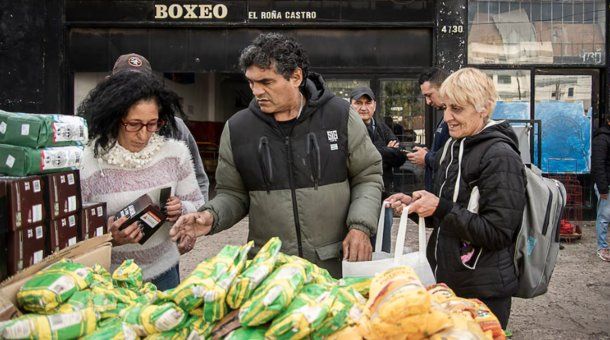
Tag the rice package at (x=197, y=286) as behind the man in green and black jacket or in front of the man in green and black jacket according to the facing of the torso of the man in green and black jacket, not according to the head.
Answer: in front

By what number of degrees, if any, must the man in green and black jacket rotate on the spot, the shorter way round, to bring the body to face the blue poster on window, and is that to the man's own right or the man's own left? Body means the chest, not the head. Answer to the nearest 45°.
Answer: approximately 135° to the man's own left

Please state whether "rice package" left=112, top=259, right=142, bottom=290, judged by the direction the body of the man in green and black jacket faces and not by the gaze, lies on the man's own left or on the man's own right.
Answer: on the man's own right

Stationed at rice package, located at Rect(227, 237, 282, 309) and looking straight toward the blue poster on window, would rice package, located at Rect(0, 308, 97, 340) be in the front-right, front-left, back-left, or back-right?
back-left

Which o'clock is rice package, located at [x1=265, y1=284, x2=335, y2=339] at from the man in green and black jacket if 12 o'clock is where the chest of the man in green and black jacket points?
The rice package is roughly at 12 o'clock from the man in green and black jacket.

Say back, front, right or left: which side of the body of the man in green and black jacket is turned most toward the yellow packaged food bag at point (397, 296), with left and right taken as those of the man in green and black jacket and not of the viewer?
front

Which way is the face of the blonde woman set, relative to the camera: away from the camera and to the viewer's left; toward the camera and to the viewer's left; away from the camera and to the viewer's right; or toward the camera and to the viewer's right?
toward the camera and to the viewer's left

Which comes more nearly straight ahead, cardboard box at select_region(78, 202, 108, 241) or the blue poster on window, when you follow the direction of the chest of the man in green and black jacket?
the cardboard box

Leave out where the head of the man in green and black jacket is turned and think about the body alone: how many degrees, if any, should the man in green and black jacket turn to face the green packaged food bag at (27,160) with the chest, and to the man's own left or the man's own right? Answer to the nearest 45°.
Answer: approximately 45° to the man's own right

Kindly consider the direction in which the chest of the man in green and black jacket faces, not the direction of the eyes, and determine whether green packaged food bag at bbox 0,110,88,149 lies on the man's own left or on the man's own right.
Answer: on the man's own right

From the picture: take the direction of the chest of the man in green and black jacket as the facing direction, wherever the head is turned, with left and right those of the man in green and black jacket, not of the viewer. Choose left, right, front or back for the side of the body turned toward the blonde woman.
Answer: left

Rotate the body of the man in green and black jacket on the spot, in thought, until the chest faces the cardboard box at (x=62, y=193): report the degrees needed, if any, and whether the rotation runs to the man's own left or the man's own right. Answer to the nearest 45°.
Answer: approximately 45° to the man's own right

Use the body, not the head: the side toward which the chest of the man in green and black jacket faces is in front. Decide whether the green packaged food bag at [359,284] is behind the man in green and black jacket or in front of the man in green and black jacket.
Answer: in front

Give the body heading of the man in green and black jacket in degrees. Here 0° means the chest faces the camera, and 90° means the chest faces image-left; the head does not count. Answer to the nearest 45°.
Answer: approximately 0°

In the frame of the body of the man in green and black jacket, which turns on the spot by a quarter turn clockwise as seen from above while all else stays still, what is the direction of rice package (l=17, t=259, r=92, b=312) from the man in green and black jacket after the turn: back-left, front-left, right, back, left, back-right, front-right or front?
front-left

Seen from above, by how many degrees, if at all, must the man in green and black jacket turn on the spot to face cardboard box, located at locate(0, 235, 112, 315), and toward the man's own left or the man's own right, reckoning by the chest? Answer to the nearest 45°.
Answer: approximately 45° to the man's own right

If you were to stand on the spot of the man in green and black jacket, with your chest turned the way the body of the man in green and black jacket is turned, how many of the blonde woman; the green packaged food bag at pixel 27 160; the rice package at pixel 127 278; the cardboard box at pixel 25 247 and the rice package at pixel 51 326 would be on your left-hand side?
1
